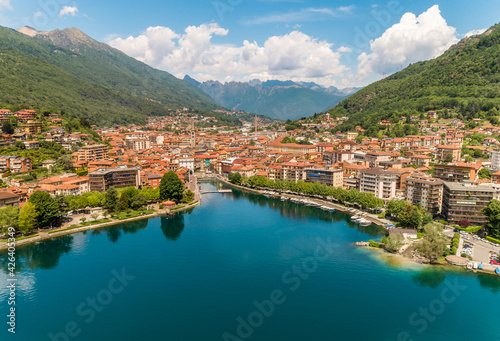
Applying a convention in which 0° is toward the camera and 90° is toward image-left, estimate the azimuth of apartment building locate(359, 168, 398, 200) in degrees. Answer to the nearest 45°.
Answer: approximately 45°

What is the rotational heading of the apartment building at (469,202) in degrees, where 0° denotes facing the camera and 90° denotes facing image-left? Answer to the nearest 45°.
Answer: approximately 0°

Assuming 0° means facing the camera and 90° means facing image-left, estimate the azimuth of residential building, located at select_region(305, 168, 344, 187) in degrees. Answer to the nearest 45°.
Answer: approximately 45°

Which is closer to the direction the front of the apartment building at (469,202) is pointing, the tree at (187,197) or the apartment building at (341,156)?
the tree

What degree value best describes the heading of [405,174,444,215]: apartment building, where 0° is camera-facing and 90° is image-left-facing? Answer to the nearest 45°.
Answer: approximately 45°

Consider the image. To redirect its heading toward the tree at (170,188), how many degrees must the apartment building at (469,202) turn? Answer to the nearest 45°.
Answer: approximately 90° to its right

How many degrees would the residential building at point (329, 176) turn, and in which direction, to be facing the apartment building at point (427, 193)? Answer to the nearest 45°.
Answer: approximately 90° to its left

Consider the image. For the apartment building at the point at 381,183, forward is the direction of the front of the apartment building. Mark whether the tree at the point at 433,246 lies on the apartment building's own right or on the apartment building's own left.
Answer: on the apartment building's own left

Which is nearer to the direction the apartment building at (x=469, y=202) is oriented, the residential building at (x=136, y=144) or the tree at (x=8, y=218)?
the tree
